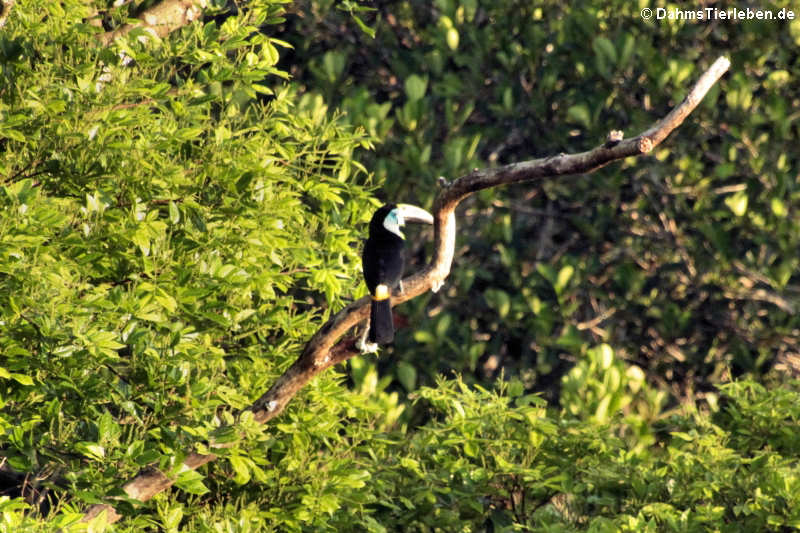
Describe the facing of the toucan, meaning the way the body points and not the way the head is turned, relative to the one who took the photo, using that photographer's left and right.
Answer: facing away from the viewer and to the right of the viewer
